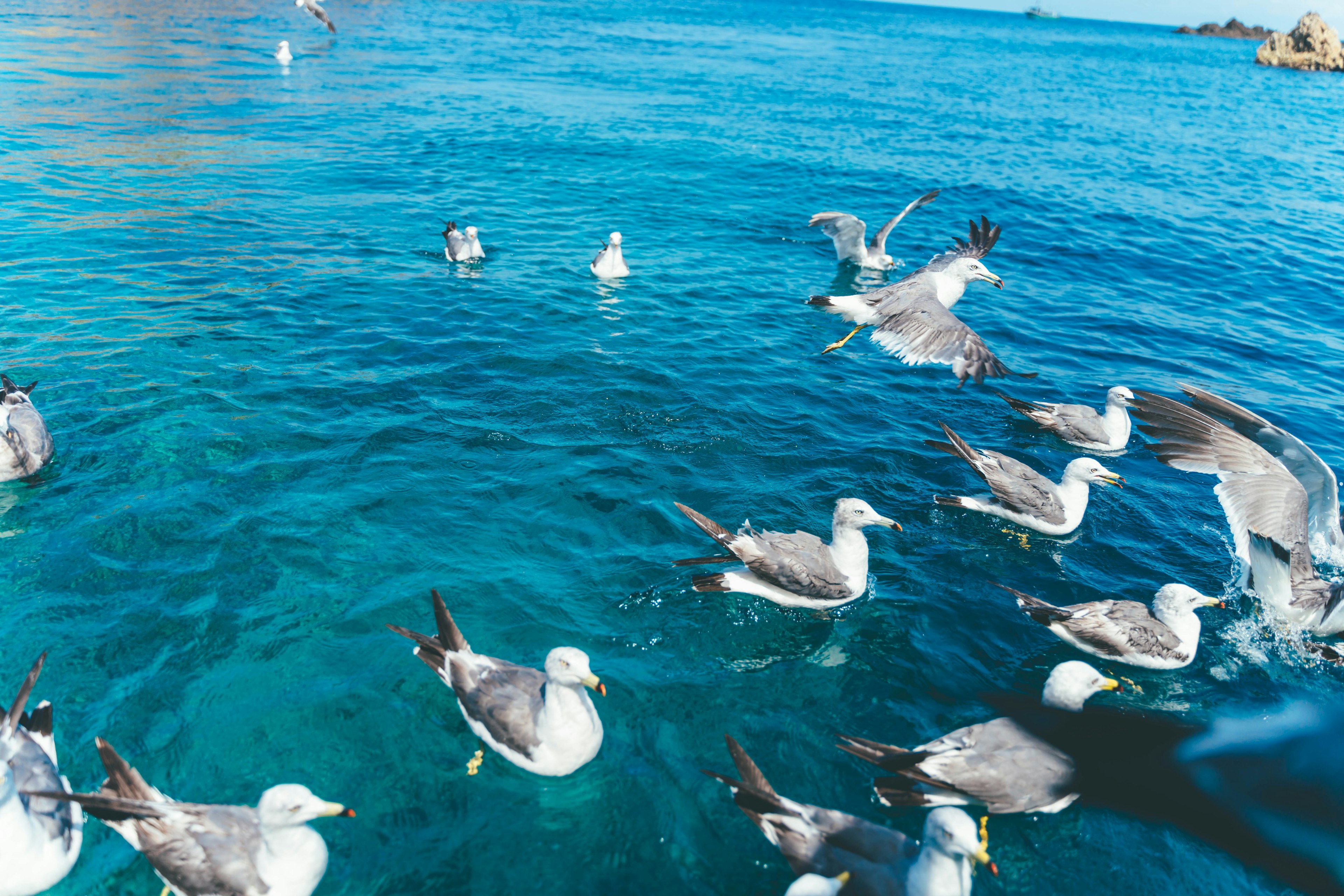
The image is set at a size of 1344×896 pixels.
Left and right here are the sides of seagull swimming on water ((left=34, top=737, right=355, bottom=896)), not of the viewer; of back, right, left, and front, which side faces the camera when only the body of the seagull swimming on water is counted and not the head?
right

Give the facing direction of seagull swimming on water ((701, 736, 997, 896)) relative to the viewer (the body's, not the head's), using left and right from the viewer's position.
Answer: facing the viewer and to the right of the viewer

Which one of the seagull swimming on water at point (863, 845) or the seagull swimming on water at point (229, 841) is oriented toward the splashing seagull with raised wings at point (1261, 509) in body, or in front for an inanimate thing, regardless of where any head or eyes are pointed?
the seagull swimming on water at point (229, 841)

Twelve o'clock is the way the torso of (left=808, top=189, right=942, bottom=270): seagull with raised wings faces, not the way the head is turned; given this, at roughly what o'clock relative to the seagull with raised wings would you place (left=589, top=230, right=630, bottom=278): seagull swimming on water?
The seagull swimming on water is roughly at 3 o'clock from the seagull with raised wings.

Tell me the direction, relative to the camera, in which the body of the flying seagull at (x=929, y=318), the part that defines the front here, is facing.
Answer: to the viewer's right

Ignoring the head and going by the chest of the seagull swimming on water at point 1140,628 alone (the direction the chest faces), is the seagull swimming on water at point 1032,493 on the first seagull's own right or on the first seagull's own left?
on the first seagull's own left

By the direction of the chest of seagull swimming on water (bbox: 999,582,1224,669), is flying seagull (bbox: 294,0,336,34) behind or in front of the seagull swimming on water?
behind

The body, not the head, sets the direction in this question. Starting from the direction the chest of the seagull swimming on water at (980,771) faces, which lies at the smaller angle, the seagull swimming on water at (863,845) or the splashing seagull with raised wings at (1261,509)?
the splashing seagull with raised wings
